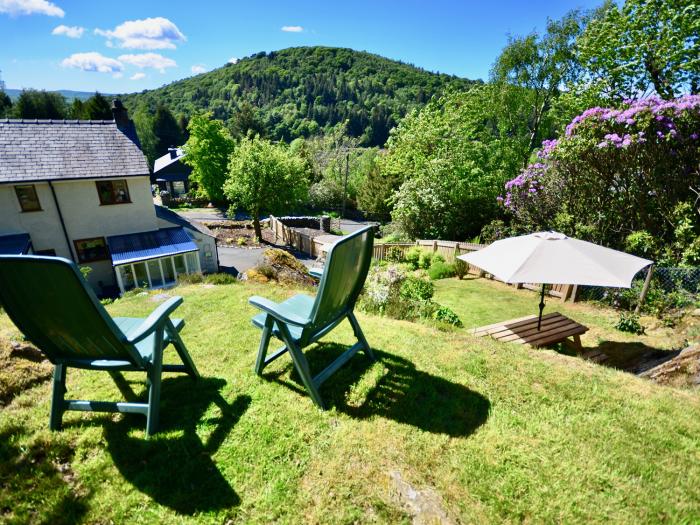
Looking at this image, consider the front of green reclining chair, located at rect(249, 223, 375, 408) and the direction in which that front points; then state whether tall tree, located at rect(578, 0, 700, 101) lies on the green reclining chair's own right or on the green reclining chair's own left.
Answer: on the green reclining chair's own right

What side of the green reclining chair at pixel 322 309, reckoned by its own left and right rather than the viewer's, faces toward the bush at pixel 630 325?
right

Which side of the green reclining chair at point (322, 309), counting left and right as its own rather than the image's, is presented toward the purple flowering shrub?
right

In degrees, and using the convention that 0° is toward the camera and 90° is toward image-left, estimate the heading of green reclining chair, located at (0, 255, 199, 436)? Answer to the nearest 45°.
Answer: approximately 225°

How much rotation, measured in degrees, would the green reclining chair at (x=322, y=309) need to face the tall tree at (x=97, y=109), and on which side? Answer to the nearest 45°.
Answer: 0° — it already faces it

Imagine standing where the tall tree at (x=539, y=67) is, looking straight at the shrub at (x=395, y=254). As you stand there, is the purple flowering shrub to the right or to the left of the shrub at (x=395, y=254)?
left

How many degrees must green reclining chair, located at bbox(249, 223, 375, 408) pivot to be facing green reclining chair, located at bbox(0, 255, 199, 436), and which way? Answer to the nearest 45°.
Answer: approximately 45° to its left

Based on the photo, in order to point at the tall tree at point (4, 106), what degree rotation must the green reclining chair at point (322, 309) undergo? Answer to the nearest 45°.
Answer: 0° — it already faces it

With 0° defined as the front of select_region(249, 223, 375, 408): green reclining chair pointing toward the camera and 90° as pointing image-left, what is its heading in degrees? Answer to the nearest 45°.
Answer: approximately 135°

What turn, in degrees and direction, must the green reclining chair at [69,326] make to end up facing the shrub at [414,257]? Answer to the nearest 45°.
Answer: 0° — it already faces it
